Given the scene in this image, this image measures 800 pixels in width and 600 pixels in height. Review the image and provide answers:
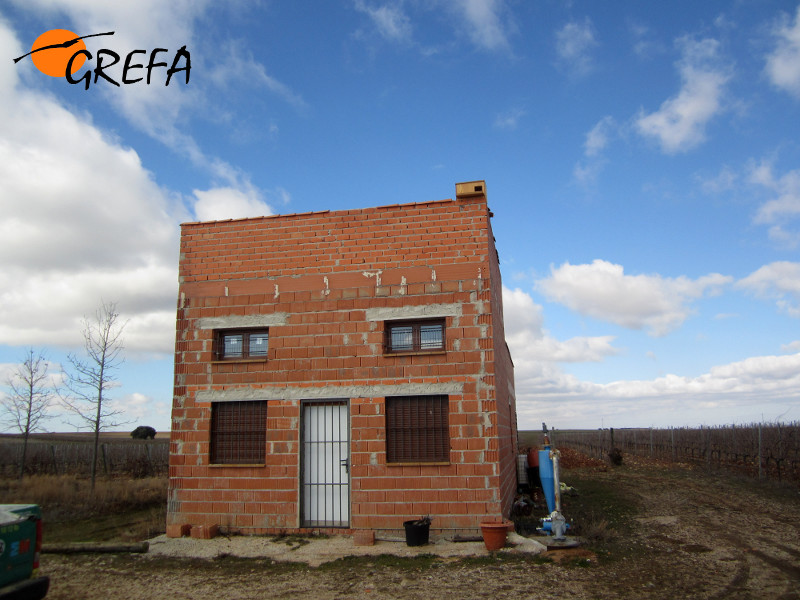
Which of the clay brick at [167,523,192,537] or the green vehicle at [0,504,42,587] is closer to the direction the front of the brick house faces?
the green vehicle

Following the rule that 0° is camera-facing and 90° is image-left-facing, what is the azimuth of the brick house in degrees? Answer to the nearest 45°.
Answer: approximately 0°

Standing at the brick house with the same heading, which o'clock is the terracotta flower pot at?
The terracotta flower pot is roughly at 10 o'clock from the brick house.

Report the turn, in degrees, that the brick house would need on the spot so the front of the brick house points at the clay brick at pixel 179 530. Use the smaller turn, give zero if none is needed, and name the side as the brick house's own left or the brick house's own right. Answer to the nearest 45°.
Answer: approximately 90° to the brick house's own right
